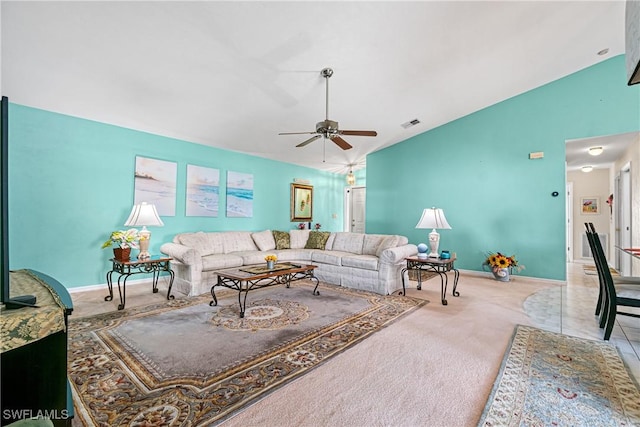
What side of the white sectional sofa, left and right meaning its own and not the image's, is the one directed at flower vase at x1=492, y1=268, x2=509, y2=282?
left

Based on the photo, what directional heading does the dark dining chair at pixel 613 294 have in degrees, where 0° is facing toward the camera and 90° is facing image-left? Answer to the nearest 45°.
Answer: approximately 270°

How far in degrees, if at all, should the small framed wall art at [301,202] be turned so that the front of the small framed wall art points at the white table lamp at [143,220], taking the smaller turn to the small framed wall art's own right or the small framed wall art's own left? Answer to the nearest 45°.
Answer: approximately 90° to the small framed wall art's own right

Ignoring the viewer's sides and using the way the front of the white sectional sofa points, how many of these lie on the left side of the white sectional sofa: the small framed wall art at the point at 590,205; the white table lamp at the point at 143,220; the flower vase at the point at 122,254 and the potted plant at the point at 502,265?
2

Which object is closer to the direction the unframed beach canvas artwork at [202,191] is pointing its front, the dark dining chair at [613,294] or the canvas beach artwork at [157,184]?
the dark dining chair

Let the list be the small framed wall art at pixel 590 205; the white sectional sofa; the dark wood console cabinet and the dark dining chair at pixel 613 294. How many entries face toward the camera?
2

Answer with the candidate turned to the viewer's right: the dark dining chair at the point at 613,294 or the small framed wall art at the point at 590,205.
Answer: the dark dining chair

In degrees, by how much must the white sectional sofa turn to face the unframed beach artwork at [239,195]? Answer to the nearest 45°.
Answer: approximately 135° to its right

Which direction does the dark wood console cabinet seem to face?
to the viewer's right

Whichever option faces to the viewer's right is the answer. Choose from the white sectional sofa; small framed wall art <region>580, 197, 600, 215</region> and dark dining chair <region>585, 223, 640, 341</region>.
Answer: the dark dining chair

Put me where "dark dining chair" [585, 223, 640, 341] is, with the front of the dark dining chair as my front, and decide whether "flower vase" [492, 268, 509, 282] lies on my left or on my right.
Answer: on my left

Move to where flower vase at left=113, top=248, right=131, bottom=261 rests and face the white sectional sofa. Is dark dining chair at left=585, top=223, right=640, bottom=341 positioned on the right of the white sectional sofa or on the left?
right

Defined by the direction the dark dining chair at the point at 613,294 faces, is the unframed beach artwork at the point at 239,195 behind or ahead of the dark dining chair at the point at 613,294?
behind

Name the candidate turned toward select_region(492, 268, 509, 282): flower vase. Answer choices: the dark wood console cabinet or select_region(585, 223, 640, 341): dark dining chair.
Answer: the dark wood console cabinet

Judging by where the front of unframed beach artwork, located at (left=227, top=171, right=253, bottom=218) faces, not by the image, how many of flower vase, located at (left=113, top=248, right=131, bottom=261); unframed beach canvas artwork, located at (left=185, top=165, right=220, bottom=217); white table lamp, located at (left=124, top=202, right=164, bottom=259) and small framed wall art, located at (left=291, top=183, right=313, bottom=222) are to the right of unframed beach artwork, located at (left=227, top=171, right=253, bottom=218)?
3

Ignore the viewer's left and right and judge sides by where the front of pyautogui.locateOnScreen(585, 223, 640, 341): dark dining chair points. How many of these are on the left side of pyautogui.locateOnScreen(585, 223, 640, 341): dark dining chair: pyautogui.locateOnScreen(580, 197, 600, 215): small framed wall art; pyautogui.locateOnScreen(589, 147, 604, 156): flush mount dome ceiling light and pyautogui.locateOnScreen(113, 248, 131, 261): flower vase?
2

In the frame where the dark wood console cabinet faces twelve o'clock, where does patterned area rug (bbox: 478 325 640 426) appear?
The patterned area rug is roughly at 1 o'clock from the dark wood console cabinet.
